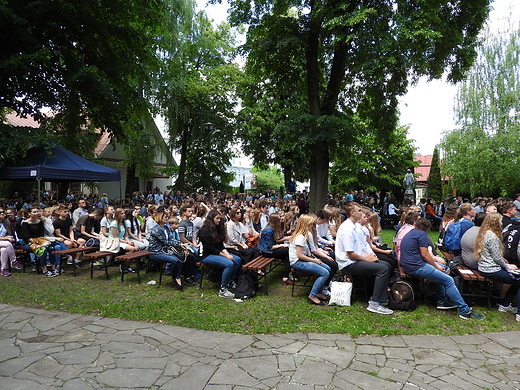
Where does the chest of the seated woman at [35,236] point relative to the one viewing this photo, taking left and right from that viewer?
facing the viewer and to the right of the viewer

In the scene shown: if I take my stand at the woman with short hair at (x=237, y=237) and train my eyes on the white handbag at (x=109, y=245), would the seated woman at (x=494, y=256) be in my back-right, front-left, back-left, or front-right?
back-left
